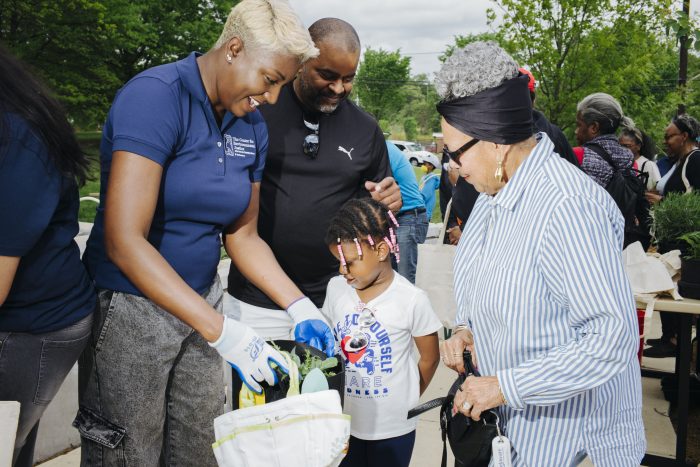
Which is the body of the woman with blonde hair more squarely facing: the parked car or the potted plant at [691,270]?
the potted plant

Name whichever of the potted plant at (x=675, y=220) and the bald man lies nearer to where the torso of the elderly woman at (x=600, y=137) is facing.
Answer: the bald man

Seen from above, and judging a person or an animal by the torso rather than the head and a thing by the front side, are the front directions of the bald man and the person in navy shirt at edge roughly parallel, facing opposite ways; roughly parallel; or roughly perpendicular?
roughly perpendicular

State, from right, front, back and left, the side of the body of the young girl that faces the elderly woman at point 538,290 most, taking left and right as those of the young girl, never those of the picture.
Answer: left

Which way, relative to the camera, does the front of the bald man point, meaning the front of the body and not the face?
toward the camera

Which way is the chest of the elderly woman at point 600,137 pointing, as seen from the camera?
to the viewer's left

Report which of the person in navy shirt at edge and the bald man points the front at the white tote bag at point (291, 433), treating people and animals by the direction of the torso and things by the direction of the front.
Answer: the bald man

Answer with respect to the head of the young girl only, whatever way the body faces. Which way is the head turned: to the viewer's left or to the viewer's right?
to the viewer's left
